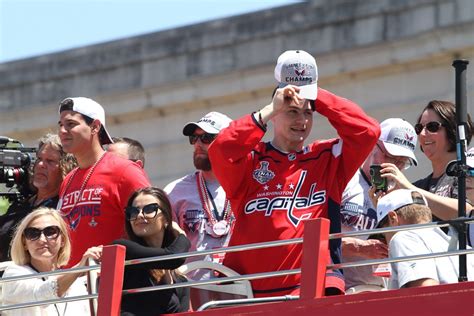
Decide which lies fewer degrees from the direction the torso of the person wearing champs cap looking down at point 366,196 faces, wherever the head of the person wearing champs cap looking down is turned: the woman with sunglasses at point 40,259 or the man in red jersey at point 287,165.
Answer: the man in red jersey

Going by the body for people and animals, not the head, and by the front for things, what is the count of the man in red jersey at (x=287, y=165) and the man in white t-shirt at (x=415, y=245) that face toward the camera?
1

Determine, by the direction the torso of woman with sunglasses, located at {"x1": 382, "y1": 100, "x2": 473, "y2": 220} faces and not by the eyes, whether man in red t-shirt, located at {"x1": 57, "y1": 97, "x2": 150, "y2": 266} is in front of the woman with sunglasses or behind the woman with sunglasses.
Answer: in front

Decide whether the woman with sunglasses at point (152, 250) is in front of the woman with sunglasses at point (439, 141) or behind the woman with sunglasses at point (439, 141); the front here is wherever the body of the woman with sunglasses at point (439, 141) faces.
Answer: in front
